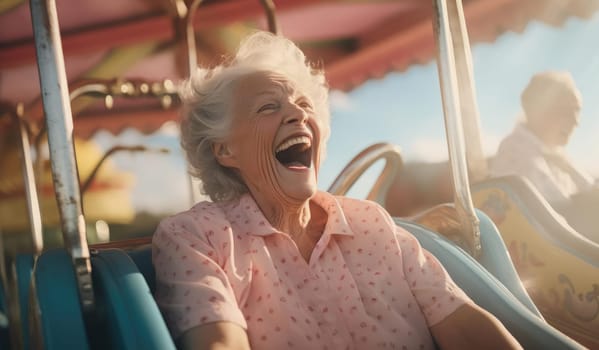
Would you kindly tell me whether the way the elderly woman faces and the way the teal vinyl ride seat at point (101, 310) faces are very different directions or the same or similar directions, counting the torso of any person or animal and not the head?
same or similar directions

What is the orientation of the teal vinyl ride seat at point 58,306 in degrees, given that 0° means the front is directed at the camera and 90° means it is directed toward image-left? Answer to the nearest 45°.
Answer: approximately 315°

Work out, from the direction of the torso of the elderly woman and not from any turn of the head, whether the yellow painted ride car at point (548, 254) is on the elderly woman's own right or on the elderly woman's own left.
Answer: on the elderly woman's own left

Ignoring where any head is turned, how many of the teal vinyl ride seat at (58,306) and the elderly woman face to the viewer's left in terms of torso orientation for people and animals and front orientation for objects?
0

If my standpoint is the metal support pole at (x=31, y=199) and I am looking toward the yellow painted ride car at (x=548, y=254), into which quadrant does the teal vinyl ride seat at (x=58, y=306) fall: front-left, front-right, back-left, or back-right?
front-right

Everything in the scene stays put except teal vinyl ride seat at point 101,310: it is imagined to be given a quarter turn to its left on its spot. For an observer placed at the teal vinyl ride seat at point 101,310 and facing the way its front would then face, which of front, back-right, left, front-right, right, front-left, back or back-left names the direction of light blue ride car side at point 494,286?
front-right

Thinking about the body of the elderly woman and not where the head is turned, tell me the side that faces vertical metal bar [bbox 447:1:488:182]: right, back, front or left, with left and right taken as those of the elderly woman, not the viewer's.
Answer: left

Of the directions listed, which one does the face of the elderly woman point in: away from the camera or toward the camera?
toward the camera

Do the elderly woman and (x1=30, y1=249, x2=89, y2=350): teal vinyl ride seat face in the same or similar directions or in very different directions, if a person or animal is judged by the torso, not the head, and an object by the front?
same or similar directions
